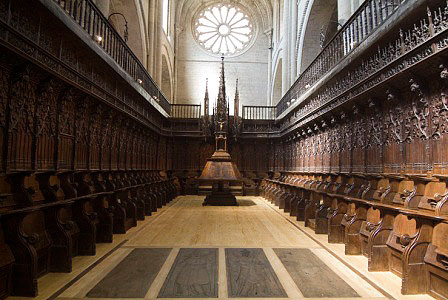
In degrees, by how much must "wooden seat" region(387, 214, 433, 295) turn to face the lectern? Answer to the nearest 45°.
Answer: approximately 90° to its right

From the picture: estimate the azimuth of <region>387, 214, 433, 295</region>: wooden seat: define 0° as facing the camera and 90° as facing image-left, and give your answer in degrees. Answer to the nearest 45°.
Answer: approximately 45°

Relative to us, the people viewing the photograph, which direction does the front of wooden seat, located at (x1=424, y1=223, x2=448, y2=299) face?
facing the viewer and to the left of the viewer

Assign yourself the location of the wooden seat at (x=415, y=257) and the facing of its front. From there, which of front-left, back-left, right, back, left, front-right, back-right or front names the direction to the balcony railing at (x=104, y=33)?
front-right

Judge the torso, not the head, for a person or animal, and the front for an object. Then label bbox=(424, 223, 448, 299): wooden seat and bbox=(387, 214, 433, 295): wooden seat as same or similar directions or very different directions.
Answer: same or similar directions

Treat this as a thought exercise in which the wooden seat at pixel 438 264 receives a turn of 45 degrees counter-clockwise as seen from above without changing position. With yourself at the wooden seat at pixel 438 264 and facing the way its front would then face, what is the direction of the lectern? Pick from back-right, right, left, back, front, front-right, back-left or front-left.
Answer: back-right

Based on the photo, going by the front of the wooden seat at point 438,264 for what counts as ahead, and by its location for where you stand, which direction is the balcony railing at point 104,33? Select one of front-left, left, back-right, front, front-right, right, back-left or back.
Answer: front-right
